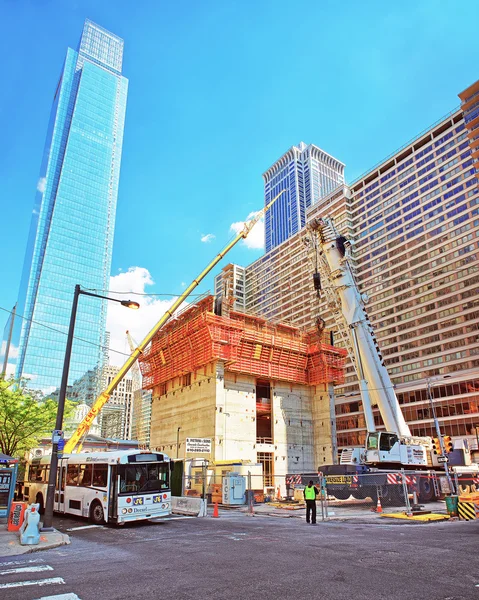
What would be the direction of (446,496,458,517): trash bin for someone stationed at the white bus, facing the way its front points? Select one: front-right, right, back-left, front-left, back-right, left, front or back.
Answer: front-left

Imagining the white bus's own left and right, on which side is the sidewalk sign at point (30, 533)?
on its right

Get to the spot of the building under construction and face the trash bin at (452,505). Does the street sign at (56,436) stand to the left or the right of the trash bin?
right

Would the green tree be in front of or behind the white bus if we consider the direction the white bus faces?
behind

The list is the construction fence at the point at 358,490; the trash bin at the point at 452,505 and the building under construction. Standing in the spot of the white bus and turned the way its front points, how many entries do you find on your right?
0

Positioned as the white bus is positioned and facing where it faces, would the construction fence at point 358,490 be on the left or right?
on its left

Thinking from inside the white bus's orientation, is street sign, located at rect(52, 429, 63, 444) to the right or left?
on its right

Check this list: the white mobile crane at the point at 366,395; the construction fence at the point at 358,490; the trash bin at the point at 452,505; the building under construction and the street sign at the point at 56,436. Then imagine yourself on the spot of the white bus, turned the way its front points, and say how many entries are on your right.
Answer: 1

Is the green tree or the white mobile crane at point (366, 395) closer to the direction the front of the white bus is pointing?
the white mobile crane

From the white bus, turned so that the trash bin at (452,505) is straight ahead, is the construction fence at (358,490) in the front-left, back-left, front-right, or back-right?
front-left

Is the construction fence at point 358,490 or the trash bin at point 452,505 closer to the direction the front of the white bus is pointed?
the trash bin

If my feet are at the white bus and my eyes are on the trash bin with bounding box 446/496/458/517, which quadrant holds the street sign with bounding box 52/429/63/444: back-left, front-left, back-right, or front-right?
back-right

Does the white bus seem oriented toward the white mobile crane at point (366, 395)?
no

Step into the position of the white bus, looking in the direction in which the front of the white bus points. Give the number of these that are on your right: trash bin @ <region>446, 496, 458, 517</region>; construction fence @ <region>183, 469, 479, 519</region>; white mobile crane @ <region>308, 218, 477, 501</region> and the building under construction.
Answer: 0

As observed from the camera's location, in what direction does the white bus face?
facing the viewer and to the right of the viewer

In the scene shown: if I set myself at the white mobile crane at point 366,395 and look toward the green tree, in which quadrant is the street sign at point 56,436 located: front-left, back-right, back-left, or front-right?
front-left

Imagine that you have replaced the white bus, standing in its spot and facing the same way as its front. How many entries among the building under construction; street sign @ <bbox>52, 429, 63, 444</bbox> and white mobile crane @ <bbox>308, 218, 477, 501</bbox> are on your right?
1

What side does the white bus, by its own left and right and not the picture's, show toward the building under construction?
left

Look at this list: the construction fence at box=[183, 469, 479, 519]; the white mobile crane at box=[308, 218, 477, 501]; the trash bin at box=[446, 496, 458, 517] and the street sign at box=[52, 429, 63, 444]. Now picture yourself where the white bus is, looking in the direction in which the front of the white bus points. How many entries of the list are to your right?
1

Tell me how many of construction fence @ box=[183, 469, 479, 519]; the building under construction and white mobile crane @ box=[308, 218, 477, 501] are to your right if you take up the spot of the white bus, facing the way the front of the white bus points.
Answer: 0
